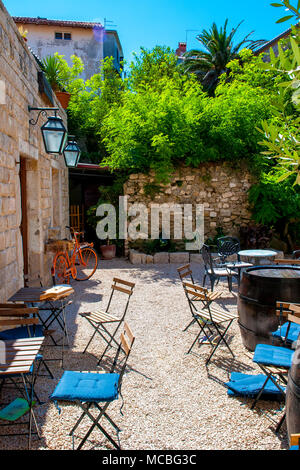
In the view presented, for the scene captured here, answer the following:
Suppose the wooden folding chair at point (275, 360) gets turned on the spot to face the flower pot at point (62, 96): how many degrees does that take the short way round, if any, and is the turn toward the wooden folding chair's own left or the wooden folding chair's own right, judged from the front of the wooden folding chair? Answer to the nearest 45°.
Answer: approximately 90° to the wooden folding chair's own right

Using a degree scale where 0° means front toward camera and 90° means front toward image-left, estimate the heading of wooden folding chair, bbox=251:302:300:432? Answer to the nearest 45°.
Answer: approximately 45°

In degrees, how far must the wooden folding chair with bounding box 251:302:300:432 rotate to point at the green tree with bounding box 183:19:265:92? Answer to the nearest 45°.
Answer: approximately 135° to its right

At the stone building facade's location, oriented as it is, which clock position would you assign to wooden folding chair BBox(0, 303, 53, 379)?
The wooden folding chair is roughly at 3 o'clock from the stone building facade.

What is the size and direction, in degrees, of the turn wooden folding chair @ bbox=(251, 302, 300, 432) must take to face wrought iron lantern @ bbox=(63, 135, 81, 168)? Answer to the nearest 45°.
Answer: approximately 90° to its right

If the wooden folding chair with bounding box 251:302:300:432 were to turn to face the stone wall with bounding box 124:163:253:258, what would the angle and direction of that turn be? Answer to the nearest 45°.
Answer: approximately 135° to its right

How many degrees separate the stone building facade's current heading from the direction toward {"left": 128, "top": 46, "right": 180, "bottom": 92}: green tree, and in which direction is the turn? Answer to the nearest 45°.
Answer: approximately 45° to its left

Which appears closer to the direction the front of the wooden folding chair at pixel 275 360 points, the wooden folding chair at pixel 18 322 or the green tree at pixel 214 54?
the wooden folding chair

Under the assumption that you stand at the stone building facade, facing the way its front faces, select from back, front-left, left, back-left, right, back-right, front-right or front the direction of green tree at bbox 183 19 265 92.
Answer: front-left

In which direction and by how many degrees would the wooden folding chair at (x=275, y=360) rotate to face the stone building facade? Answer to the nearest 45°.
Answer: approximately 45° to its right

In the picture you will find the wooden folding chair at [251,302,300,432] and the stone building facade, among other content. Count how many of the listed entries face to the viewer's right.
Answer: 1

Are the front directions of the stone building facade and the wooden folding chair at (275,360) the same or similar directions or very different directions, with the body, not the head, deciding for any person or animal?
very different directions

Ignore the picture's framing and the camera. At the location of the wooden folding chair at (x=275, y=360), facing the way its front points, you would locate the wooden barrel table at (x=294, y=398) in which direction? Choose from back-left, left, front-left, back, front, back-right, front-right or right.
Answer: front-left

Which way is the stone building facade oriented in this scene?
to the viewer's right
